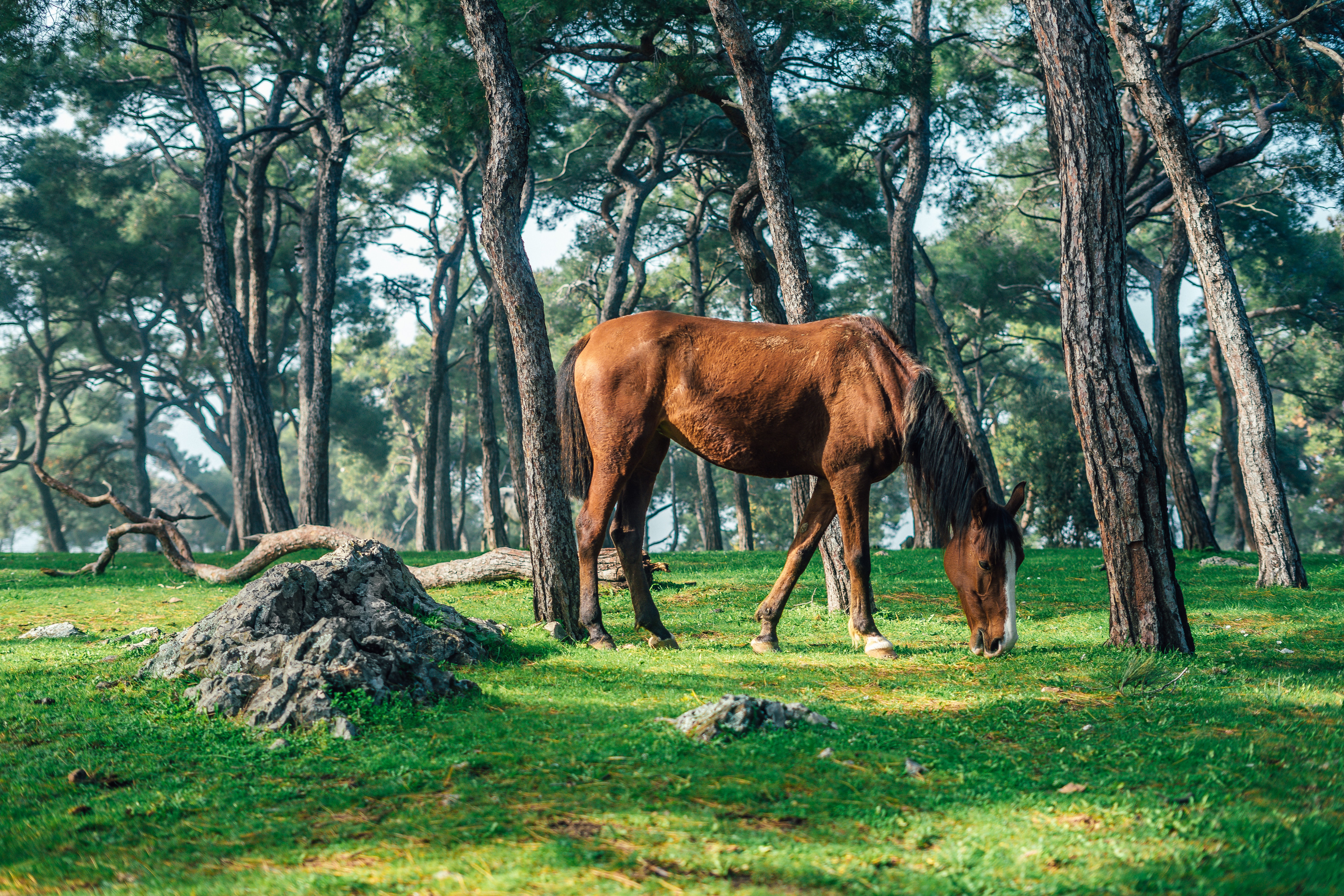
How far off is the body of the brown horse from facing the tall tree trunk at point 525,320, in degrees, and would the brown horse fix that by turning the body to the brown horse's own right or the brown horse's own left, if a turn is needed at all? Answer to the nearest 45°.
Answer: approximately 180°

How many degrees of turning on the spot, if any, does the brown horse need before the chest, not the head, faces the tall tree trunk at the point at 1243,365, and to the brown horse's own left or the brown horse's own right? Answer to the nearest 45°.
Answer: approximately 45° to the brown horse's own left

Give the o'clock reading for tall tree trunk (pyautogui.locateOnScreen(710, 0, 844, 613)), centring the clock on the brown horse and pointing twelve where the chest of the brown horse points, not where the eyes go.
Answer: The tall tree trunk is roughly at 9 o'clock from the brown horse.

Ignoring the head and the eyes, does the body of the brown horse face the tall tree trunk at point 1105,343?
yes

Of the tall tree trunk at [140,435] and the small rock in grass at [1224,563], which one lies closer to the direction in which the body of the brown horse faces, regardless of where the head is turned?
the small rock in grass

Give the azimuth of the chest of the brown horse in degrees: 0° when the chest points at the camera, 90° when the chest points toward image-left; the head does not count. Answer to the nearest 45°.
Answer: approximately 270°

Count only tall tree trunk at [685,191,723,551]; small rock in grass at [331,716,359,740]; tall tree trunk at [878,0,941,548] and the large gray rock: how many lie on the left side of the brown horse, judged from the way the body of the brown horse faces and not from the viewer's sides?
2

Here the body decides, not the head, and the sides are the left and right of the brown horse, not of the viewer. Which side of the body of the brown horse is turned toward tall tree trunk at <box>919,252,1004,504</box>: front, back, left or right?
left
